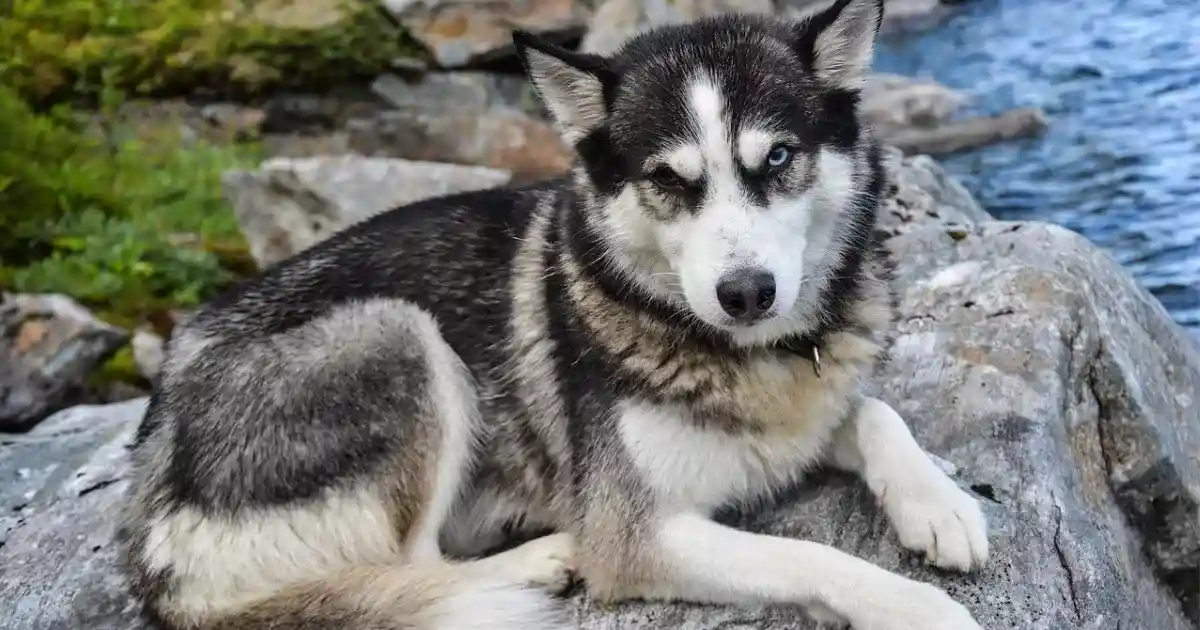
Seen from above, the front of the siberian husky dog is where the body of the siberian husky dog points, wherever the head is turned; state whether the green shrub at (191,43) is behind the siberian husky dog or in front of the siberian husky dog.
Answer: behind

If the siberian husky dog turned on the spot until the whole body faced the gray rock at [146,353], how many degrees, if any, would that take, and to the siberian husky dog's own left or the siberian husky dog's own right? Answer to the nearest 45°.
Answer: approximately 180°

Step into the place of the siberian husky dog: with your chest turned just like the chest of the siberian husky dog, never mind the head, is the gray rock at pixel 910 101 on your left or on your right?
on your left

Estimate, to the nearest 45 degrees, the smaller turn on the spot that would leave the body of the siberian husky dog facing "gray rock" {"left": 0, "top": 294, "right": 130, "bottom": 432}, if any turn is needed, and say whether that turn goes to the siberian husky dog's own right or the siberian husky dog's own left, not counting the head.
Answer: approximately 180°

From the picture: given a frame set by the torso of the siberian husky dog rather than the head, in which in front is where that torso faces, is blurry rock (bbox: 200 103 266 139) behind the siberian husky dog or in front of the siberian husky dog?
behind

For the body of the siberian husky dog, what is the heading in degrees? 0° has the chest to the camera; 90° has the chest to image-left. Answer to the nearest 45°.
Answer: approximately 315°

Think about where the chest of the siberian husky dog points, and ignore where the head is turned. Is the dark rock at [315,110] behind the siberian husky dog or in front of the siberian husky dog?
behind

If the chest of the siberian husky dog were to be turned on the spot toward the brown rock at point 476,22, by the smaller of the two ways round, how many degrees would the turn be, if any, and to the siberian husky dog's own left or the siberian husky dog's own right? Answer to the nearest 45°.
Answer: approximately 135° to the siberian husky dog's own left
